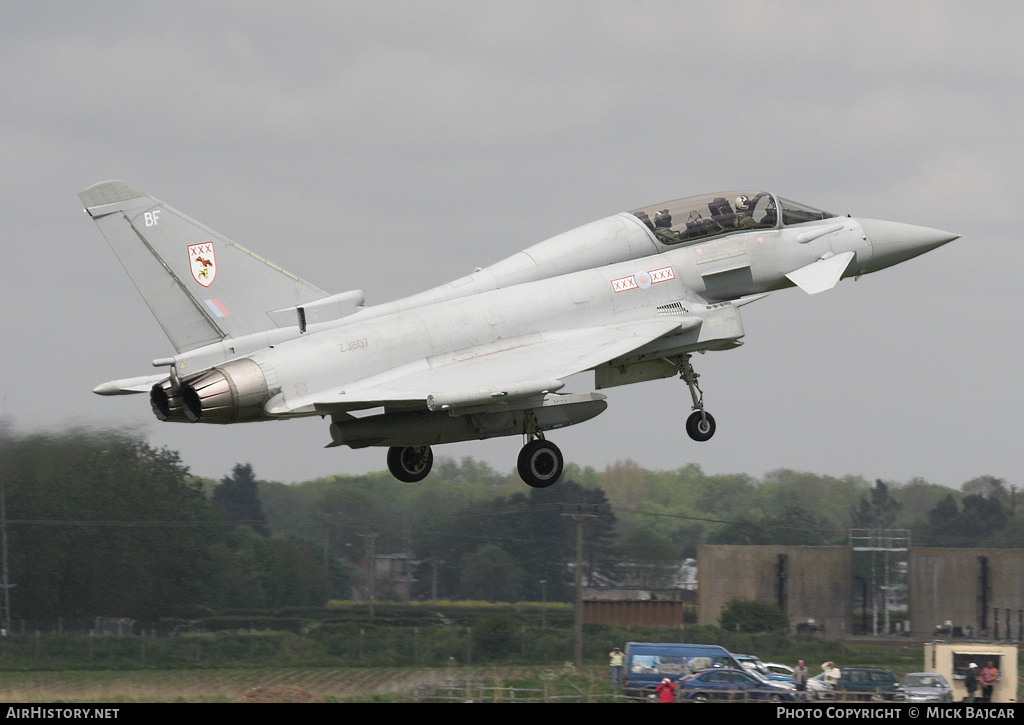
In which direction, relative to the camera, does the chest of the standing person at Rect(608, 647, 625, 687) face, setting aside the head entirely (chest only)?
toward the camera

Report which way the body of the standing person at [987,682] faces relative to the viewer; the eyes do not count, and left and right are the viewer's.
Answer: facing the viewer

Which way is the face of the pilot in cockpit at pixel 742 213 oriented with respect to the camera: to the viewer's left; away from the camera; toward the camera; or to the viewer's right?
to the viewer's right

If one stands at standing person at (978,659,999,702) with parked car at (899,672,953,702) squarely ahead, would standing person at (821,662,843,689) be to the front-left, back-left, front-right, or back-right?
front-right

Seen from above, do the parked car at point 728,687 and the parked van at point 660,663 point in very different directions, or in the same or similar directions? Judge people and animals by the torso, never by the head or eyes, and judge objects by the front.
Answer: same or similar directions

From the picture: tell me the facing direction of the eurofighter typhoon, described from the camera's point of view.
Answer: facing away from the viewer and to the right of the viewer

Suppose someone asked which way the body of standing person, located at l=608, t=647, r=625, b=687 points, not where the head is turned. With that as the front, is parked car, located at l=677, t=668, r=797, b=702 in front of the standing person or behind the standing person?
in front

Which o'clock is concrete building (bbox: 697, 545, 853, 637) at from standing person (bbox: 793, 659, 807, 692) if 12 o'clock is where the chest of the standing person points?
The concrete building is roughly at 6 o'clock from the standing person.

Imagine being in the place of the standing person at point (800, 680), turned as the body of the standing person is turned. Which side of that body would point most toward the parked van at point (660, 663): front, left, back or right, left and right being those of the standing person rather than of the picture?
right
